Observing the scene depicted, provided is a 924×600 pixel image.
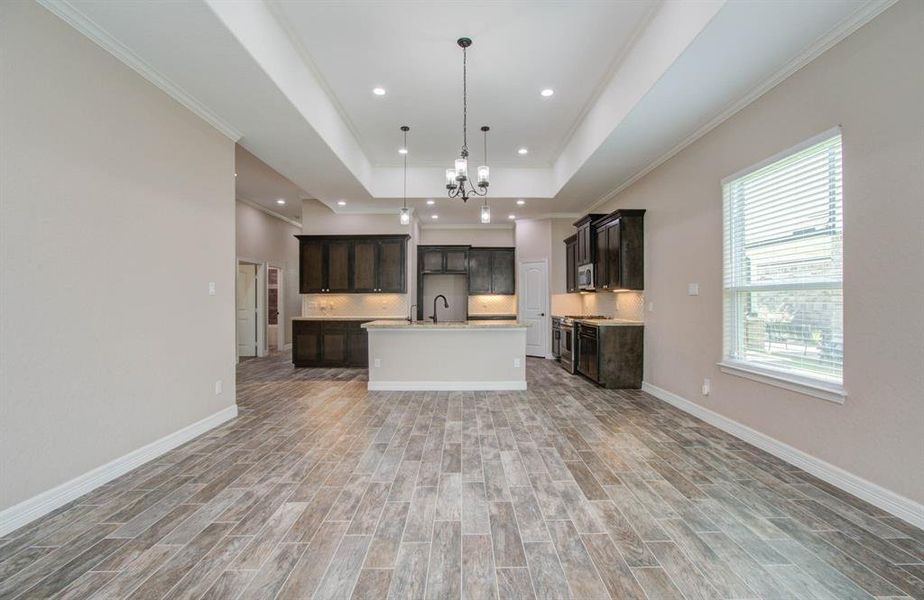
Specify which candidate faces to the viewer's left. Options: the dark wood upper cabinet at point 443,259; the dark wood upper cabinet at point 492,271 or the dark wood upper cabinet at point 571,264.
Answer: the dark wood upper cabinet at point 571,264

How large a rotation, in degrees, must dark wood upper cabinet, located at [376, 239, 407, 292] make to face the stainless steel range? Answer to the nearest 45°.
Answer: approximately 90° to its left

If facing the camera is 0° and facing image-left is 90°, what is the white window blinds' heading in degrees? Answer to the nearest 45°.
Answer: approximately 45°

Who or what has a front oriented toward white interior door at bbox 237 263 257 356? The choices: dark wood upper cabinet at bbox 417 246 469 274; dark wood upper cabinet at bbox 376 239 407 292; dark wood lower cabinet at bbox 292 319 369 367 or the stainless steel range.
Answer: the stainless steel range

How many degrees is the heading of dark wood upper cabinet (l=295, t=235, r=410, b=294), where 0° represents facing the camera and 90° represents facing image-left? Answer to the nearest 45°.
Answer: approximately 0°

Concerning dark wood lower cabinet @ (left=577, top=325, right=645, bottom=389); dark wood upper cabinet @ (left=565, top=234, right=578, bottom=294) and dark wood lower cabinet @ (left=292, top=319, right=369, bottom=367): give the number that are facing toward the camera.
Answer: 1

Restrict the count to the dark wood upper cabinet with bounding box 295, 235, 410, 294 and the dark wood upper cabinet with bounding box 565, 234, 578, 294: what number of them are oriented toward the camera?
1

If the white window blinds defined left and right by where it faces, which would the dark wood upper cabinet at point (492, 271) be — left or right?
on its right

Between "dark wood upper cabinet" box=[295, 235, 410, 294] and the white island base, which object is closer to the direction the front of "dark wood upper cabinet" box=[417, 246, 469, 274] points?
the white island base

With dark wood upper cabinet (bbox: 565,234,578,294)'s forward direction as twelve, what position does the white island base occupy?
The white island base is roughly at 10 o'clock from the dark wood upper cabinet.

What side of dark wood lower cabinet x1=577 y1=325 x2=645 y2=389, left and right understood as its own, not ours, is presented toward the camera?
left

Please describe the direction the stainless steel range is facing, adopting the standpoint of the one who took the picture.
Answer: facing to the left of the viewer

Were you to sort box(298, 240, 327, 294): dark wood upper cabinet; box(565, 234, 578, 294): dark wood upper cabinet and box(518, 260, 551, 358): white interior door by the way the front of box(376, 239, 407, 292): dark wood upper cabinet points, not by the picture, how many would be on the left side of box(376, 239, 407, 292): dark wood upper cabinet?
2

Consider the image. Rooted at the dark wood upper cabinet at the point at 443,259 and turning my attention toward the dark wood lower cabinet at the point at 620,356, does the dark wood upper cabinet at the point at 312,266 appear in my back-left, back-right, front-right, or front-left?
back-right

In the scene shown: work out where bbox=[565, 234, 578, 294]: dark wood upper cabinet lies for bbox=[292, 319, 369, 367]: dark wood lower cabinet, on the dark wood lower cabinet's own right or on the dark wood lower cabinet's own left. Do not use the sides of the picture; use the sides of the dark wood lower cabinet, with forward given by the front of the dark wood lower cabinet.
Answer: on the dark wood lower cabinet's own left
